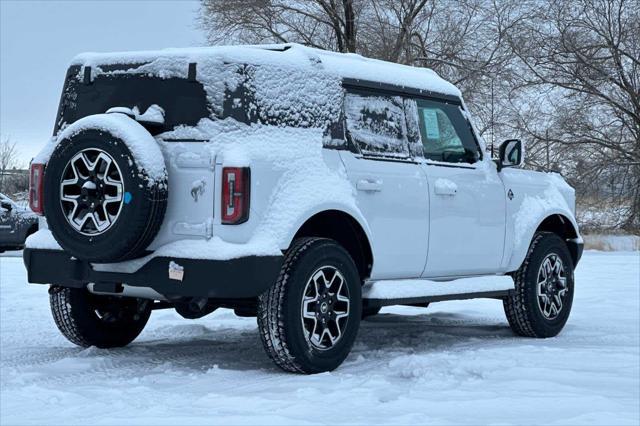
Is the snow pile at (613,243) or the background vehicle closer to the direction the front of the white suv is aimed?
the snow pile

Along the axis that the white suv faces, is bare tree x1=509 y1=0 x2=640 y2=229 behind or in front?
in front

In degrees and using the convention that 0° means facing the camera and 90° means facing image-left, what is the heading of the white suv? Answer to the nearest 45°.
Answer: approximately 225°

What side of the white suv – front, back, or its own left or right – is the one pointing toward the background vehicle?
left

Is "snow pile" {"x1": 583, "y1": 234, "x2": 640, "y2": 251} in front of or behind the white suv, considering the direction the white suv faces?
in front

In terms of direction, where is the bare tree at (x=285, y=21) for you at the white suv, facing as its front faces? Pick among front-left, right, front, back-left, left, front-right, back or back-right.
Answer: front-left

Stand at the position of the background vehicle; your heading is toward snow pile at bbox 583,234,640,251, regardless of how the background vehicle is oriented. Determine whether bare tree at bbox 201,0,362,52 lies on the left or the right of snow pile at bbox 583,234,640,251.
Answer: left
